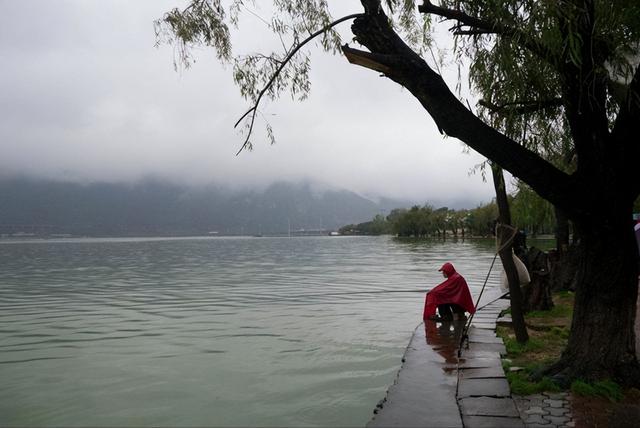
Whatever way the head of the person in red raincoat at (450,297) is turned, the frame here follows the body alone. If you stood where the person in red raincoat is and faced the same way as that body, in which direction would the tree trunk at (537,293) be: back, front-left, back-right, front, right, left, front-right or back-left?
back-right

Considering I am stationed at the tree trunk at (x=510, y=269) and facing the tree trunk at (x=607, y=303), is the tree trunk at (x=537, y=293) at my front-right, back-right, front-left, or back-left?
back-left

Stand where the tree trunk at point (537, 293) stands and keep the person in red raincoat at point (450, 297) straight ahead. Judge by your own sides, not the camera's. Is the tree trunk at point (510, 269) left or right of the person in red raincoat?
left

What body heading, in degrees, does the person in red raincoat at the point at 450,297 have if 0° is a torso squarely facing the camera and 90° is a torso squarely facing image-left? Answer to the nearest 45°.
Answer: approximately 90°
